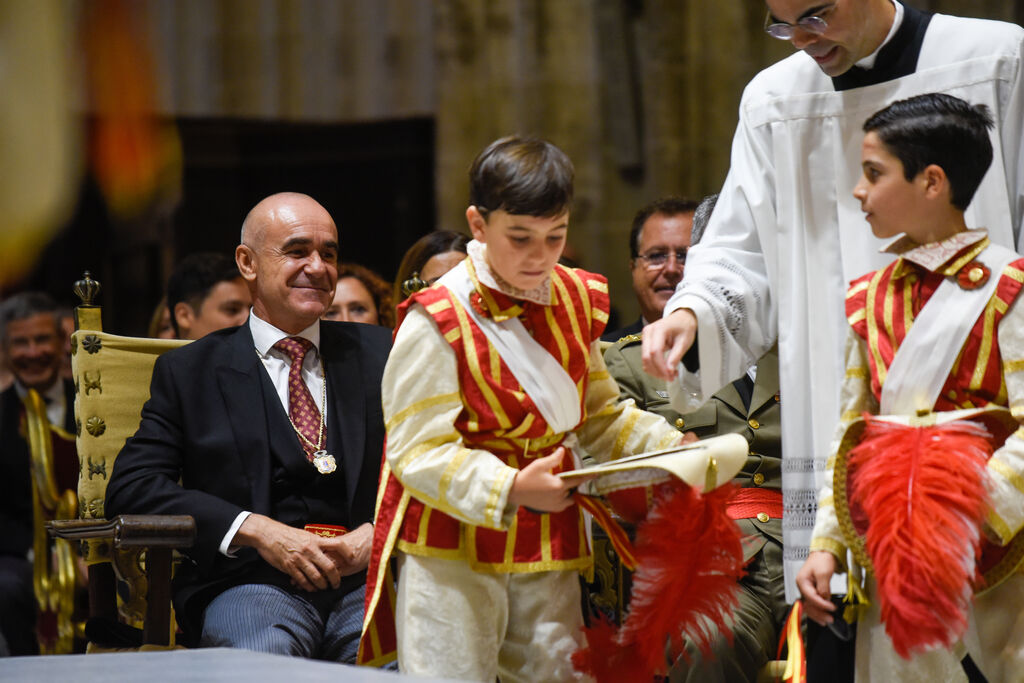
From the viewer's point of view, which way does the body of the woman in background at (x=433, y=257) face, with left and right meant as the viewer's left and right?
facing the viewer and to the right of the viewer

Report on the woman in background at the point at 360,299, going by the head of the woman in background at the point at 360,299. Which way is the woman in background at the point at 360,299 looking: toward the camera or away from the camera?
toward the camera

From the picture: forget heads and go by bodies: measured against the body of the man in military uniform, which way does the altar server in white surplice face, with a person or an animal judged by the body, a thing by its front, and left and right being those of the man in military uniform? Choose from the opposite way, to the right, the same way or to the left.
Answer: to the right

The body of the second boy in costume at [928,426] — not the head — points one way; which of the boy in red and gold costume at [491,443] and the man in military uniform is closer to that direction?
the boy in red and gold costume

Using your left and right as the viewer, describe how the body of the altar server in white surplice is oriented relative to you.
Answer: facing the viewer and to the left of the viewer

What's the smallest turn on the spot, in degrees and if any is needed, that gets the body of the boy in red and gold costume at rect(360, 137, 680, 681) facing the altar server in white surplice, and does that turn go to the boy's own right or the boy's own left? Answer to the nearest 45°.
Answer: approximately 90° to the boy's own left

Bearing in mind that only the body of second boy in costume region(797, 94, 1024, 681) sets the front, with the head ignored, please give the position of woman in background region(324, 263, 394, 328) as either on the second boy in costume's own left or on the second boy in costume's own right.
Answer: on the second boy in costume's own right

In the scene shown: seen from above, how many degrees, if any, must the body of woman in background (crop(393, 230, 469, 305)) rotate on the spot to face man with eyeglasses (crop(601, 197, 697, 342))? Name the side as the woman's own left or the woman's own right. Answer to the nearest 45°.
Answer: approximately 45° to the woman's own left

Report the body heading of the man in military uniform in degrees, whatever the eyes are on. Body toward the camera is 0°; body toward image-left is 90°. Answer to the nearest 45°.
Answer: approximately 315°

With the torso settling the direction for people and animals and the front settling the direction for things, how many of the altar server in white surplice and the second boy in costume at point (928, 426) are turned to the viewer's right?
0

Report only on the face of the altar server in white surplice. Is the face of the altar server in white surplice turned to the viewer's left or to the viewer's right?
to the viewer's left

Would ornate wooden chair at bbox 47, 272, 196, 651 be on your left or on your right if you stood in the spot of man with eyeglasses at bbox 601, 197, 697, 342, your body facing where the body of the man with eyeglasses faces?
on your right

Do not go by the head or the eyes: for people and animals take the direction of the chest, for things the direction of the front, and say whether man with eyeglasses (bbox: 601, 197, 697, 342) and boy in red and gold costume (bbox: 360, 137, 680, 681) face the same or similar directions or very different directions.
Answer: same or similar directions

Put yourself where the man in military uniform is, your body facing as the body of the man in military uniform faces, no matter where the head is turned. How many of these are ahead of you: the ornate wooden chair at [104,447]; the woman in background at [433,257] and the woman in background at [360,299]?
0

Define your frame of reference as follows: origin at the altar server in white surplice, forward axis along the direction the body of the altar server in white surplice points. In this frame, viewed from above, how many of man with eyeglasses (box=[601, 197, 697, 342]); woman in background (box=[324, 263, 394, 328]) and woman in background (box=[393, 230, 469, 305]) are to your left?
0

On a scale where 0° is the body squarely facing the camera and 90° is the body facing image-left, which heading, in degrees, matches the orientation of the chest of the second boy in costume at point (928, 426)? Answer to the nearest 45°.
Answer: approximately 45°

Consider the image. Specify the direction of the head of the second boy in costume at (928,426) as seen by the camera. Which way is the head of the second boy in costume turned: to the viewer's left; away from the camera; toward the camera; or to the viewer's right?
to the viewer's left
